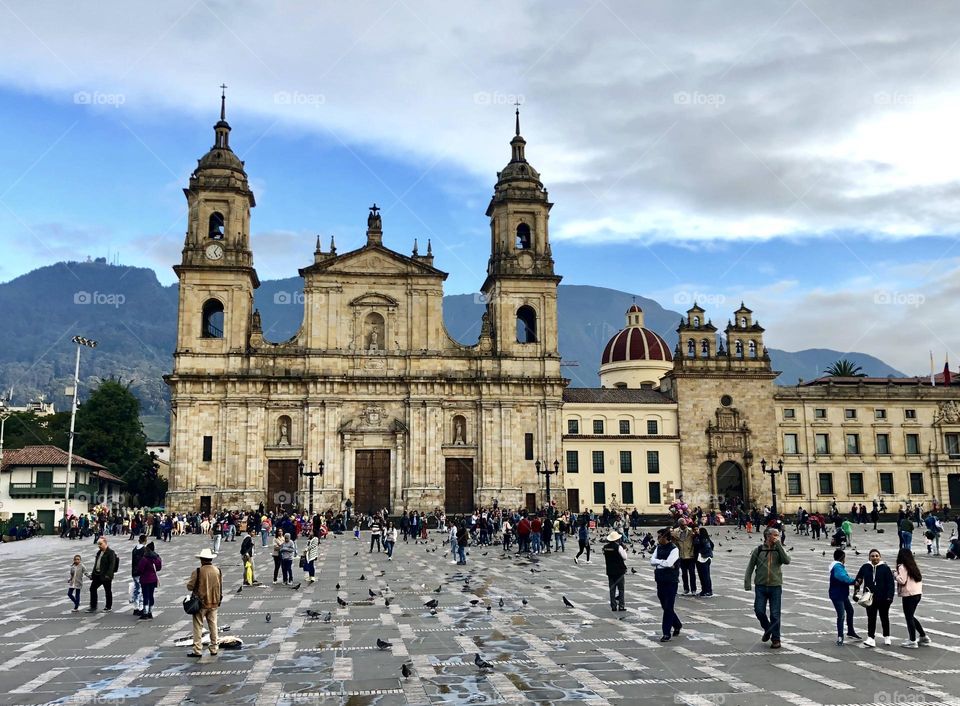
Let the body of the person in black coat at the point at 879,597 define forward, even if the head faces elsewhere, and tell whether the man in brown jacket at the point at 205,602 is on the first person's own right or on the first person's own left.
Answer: on the first person's own right

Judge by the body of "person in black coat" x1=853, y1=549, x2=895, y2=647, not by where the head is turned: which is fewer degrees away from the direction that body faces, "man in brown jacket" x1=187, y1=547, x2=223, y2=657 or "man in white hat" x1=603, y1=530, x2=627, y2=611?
the man in brown jacket

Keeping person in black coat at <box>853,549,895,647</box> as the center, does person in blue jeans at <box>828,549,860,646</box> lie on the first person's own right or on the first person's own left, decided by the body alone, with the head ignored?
on the first person's own right

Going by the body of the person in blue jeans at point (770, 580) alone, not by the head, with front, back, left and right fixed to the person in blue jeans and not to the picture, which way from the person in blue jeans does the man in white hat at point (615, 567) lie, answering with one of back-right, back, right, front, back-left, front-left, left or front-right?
back-right

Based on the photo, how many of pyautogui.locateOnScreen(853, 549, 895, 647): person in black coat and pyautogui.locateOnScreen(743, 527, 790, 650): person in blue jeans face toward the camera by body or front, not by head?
2

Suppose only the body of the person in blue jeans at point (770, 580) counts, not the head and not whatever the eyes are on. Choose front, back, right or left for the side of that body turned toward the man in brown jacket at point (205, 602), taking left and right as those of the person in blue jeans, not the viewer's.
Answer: right

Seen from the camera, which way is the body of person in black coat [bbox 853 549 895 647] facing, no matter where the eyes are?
toward the camera

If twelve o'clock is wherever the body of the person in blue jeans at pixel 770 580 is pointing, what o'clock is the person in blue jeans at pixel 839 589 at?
the person in blue jeans at pixel 839 589 is roughly at 8 o'clock from the person in blue jeans at pixel 770 580.

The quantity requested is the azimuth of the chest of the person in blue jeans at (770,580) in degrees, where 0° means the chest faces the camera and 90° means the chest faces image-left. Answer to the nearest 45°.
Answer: approximately 0°

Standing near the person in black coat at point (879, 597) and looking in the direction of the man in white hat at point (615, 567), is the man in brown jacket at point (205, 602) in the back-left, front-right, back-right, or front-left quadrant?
front-left
